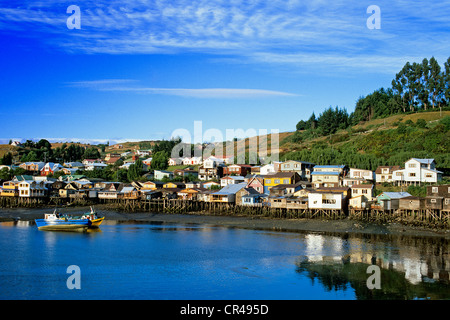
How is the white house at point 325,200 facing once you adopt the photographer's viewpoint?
facing the viewer

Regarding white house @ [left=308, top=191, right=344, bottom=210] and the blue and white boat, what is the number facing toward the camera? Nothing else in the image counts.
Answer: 1

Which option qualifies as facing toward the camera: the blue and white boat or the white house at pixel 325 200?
the white house

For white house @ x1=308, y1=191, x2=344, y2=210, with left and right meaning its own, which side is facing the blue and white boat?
right
